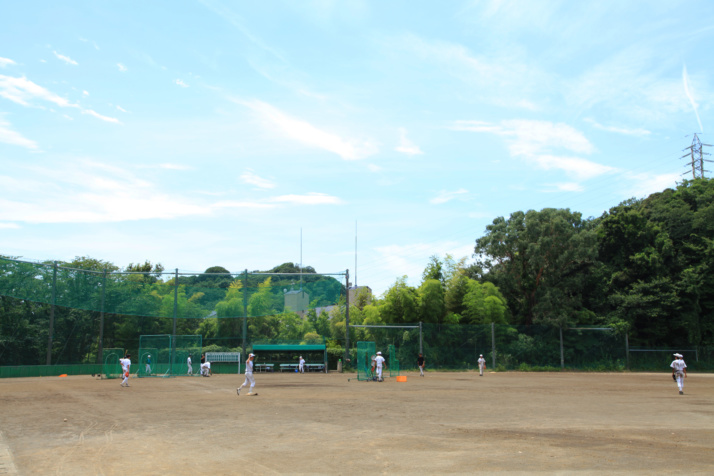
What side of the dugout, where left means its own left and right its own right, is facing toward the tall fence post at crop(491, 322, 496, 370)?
left

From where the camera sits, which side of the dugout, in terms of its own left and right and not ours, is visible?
front

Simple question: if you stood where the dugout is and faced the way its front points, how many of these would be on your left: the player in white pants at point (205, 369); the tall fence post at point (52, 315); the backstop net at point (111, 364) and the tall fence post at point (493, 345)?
1

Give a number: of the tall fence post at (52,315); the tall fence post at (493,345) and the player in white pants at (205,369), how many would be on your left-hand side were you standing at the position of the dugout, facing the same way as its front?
1

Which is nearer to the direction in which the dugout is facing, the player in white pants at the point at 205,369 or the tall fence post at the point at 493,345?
the player in white pants

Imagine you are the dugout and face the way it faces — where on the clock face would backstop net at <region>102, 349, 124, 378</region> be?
The backstop net is roughly at 2 o'clock from the dugout.

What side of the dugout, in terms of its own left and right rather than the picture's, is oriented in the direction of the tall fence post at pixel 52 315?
right

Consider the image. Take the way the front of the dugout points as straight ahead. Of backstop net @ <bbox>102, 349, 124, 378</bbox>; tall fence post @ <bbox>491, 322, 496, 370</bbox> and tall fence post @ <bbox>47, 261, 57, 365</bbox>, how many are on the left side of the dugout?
1
